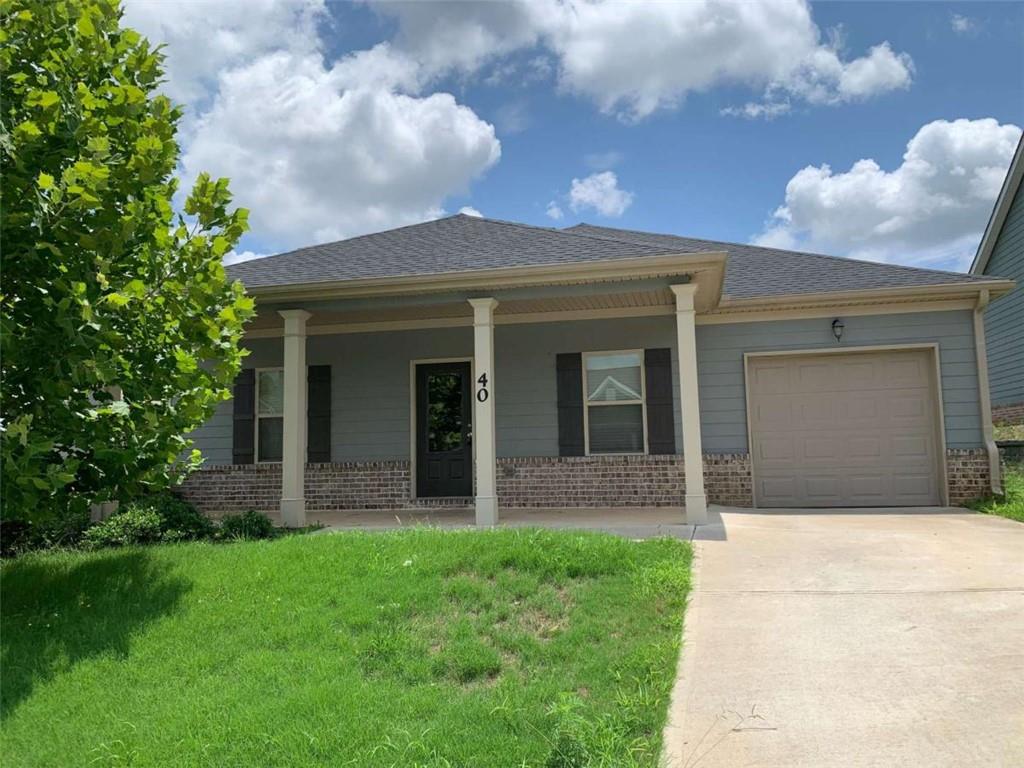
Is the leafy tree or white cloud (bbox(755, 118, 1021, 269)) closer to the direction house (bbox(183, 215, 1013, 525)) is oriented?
the leafy tree

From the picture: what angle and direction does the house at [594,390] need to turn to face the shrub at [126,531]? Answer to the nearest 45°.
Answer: approximately 45° to its right

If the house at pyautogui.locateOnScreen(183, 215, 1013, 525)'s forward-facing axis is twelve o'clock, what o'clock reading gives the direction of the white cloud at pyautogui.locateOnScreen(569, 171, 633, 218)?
The white cloud is roughly at 6 o'clock from the house.

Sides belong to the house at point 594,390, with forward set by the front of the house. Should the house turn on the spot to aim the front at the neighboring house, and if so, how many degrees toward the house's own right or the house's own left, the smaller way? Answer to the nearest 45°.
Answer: approximately 135° to the house's own left

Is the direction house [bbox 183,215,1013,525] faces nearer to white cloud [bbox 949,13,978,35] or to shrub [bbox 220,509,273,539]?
the shrub

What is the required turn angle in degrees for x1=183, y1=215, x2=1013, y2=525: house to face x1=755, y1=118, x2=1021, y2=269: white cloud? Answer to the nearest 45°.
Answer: approximately 135° to its left

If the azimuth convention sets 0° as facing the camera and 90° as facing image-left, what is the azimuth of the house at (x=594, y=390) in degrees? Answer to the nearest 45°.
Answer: approximately 0°

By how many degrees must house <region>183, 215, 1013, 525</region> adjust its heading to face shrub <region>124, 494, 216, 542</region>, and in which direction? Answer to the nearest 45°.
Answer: approximately 45° to its right

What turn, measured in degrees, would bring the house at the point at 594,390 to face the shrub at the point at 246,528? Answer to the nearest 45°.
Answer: approximately 45° to its right
